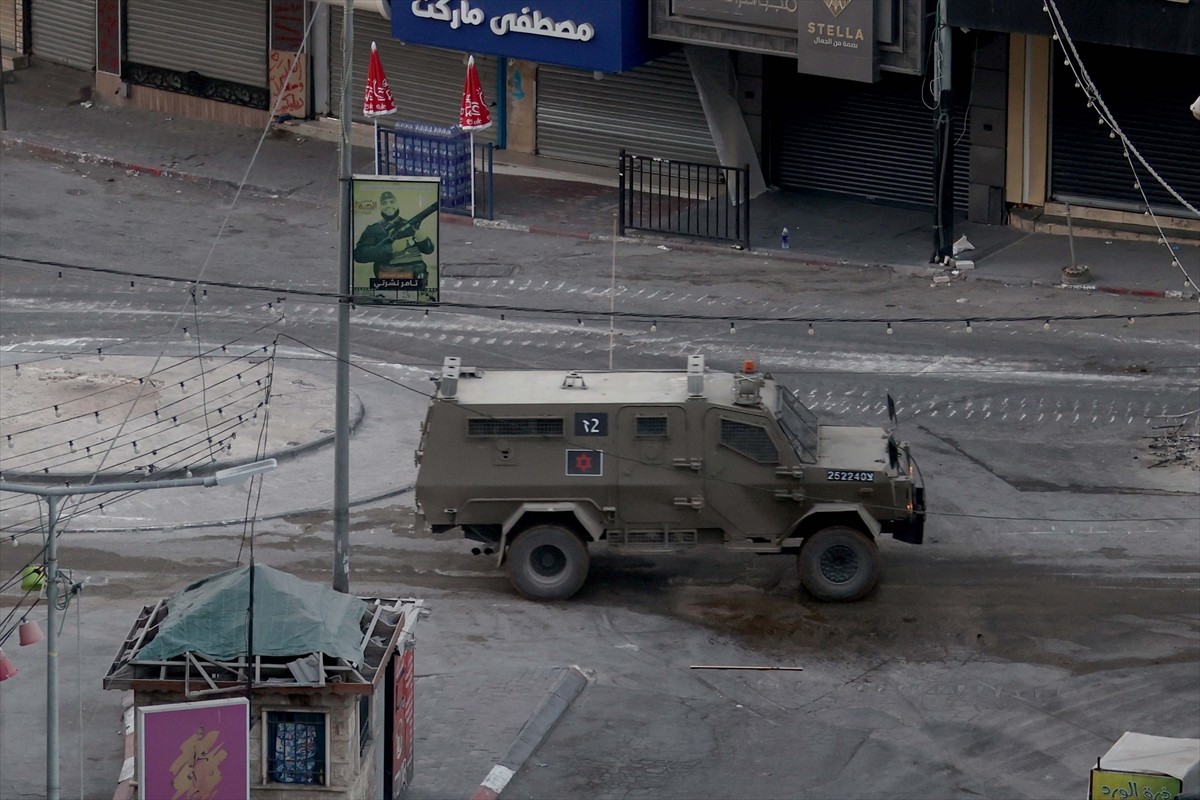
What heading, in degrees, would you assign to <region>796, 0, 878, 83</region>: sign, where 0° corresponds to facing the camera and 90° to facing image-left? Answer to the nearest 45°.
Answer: approximately 45°

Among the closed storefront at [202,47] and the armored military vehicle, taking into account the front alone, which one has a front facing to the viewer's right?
the armored military vehicle

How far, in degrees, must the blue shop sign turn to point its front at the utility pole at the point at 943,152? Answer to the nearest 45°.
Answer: approximately 135° to its left

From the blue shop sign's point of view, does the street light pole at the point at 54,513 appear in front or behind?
in front

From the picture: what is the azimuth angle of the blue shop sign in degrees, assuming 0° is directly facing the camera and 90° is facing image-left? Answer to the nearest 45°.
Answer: approximately 45°

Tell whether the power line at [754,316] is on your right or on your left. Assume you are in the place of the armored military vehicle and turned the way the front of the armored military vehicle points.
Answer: on your left

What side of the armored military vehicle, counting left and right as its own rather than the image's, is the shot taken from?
right

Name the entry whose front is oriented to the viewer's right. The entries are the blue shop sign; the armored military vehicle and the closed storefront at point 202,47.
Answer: the armored military vehicle

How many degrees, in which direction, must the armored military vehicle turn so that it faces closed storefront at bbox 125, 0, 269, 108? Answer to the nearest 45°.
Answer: approximately 135° to its left

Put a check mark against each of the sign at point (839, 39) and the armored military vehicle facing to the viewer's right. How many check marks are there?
1

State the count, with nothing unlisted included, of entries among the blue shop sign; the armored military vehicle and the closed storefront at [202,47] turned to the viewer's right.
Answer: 1
